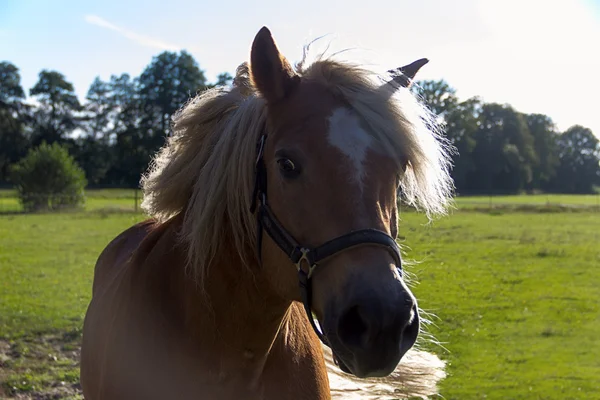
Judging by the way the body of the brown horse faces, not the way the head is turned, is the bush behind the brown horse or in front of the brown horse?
behind

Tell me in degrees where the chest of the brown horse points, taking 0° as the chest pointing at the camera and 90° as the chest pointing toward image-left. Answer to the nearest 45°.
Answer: approximately 315°
